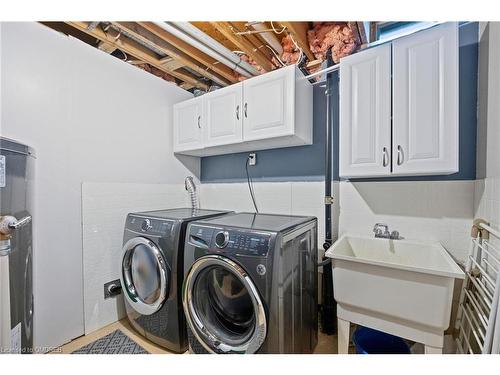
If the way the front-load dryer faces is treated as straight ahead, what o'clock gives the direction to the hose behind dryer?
The hose behind dryer is roughly at 5 o'clock from the front-load dryer.

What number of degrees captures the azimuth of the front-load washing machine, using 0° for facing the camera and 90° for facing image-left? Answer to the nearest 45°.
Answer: approximately 45°

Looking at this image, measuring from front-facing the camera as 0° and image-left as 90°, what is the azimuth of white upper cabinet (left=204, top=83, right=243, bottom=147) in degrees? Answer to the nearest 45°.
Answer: approximately 45°

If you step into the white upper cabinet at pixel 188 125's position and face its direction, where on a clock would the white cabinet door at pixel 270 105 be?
the white cabinet door at pixel 270 105 is roughly at 9 o'clock from the white upper cabinet at pixel 188 125.

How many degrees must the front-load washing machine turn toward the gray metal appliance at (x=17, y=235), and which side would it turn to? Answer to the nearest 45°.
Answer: approximately 45° to its right
